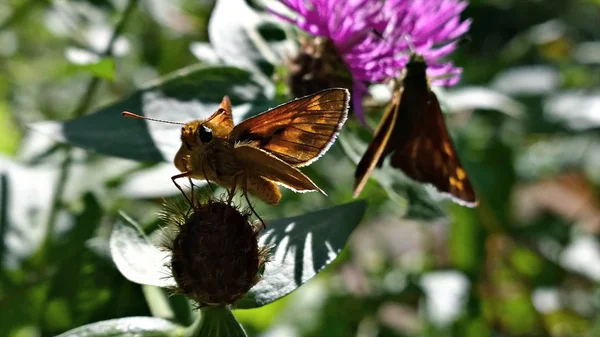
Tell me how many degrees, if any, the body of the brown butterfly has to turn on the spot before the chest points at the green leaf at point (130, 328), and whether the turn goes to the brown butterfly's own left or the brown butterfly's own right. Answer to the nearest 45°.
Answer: approximately 135° to the brown butterfly's own left

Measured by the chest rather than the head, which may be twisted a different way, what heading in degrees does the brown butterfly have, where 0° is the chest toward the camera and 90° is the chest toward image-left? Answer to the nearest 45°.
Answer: approximately 180°

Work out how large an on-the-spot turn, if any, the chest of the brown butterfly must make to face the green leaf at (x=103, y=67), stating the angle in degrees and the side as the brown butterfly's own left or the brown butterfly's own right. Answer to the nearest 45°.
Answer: approximately 90° to the brown butterfly's own left

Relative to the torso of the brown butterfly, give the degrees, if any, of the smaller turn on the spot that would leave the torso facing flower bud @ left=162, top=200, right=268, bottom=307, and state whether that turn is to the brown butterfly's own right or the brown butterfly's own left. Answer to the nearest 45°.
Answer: approximately 135° to the brown butterfly's own left
